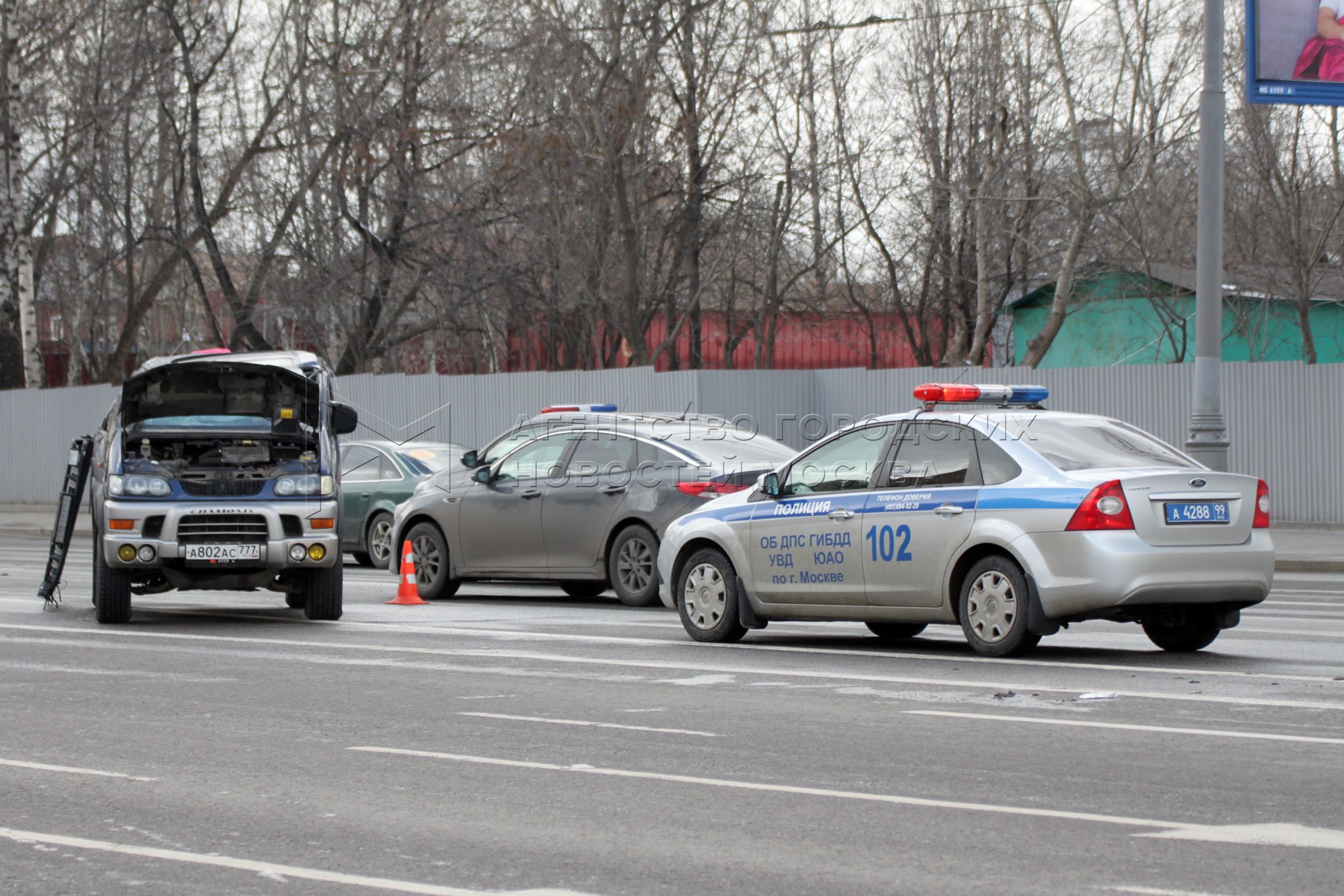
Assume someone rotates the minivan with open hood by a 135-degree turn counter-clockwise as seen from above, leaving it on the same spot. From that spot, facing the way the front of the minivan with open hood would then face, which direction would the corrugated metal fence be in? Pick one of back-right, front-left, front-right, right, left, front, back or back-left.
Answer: front

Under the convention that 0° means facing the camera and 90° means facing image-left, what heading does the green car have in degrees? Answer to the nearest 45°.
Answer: approximately 135°

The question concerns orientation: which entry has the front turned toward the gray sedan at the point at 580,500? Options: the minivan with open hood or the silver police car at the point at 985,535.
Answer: the silver police car

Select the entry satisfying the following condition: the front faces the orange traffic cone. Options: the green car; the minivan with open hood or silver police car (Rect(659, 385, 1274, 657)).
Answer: the silver police car

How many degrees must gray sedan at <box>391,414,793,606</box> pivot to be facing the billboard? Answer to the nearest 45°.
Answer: approximately 90° to its right

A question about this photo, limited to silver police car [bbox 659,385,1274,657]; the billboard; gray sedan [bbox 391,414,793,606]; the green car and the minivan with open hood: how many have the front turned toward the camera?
2

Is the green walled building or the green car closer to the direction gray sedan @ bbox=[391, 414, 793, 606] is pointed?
the green car

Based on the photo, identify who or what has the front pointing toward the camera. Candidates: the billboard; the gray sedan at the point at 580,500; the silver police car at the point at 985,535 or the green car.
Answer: the billboard

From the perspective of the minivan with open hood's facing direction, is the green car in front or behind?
behind

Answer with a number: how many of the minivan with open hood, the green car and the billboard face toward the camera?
2

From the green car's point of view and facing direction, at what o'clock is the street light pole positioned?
The street light pole is roughly at 5 o'clock from the green car.
